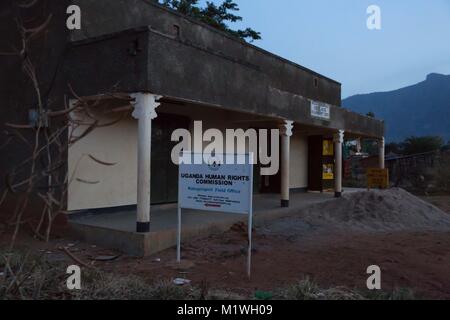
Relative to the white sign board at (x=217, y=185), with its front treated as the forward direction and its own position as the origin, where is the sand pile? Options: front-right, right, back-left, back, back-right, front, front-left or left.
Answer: back

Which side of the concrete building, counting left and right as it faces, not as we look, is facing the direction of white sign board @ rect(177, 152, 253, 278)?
front

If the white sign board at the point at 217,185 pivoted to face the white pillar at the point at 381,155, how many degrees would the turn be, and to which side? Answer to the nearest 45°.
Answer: approximately 180°

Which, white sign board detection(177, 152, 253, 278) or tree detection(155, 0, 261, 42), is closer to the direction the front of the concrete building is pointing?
the white sign board

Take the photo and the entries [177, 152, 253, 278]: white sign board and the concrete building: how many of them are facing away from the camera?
0

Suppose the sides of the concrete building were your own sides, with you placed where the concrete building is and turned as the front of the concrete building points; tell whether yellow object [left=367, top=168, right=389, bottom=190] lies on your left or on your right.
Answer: on your left

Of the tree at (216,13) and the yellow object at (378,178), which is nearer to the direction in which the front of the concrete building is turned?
the yellow object

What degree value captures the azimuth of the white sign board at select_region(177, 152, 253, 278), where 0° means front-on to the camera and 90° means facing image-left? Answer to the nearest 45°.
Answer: approximately 45°

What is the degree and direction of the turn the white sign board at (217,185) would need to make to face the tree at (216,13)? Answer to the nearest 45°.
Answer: approximately 135° to its right
